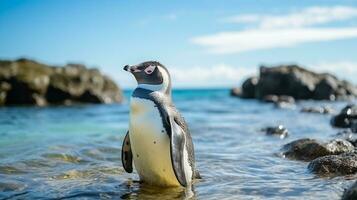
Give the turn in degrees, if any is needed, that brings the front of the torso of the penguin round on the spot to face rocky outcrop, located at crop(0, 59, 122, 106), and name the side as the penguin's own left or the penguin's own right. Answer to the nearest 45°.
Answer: approximately 135° to the penguin's own right

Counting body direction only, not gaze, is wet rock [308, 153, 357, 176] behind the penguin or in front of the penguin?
behind

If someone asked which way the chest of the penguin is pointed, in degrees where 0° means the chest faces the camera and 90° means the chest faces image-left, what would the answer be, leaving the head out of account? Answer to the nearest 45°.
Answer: approximately 45°

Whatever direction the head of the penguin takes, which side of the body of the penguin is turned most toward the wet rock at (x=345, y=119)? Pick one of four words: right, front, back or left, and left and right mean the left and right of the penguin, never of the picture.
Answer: back

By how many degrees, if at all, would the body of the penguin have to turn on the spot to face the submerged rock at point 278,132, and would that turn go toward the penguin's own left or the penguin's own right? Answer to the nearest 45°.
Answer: approximately 180°

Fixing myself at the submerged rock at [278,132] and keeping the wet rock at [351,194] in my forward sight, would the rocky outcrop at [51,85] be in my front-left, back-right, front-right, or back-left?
back-right
